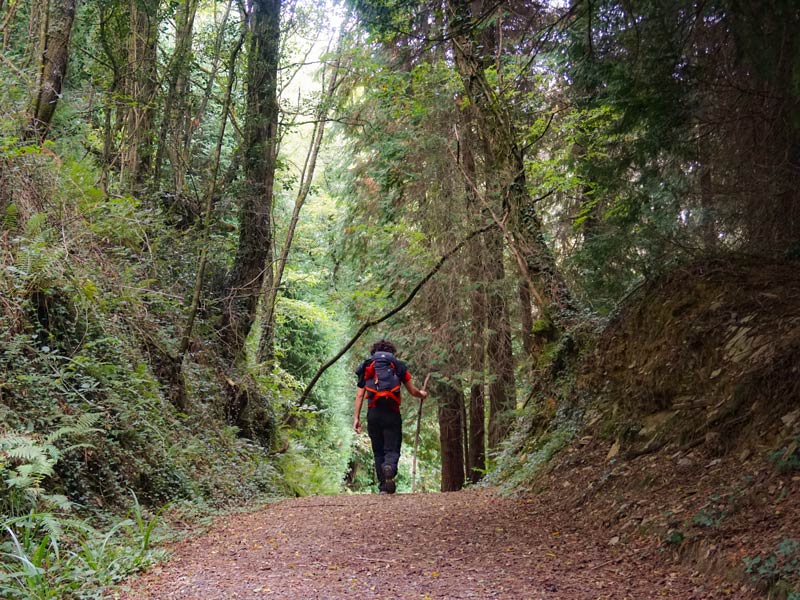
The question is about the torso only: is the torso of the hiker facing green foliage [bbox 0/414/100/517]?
no

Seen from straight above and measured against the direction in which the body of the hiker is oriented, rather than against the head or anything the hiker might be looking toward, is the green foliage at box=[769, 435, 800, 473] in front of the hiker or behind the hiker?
behind

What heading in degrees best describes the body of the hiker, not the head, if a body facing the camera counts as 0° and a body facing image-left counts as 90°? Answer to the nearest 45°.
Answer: approximately 180°

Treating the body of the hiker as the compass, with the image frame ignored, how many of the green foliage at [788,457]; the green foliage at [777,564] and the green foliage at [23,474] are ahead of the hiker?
0

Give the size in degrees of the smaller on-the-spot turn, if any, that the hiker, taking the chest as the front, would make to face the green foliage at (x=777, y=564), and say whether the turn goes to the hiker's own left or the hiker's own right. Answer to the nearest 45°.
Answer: approximately 180°
